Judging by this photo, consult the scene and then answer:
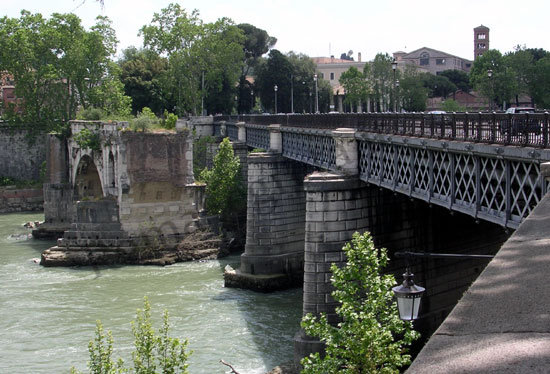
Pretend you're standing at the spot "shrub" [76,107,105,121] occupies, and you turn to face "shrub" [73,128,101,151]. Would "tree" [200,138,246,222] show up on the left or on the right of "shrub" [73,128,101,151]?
left
